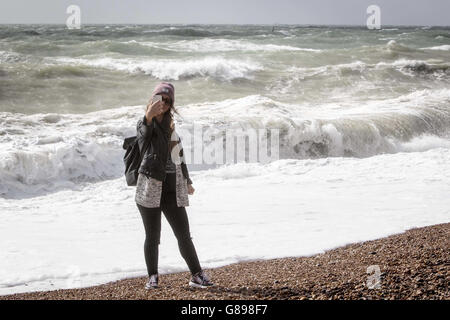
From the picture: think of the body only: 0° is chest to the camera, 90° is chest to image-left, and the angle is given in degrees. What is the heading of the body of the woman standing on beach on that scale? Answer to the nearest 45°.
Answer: approximately 0°
